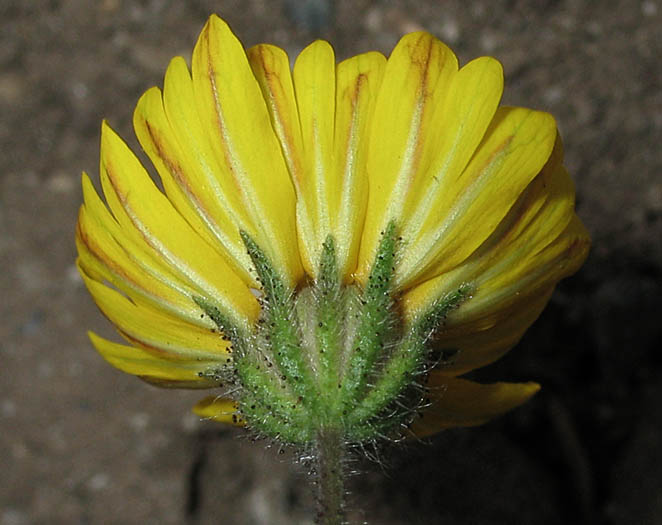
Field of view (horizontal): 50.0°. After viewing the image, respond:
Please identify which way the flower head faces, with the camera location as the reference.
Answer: facing away from the viewer
